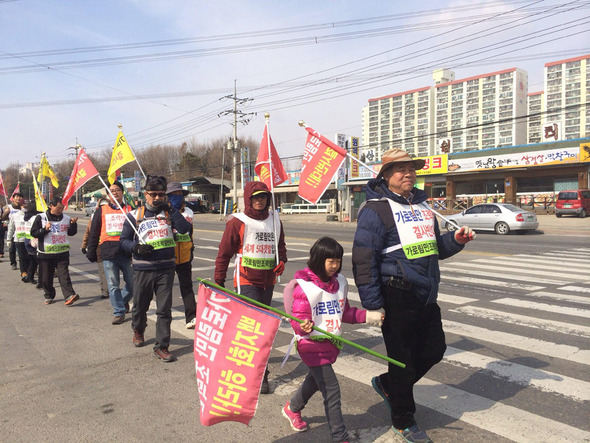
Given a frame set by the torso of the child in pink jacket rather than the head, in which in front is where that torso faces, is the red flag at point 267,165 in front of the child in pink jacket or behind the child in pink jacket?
behind

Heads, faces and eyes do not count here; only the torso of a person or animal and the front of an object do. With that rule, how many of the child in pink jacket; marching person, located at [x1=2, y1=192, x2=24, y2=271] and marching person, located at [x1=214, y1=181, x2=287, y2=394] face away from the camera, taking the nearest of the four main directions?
0

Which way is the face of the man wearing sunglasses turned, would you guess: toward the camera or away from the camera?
toward the camera

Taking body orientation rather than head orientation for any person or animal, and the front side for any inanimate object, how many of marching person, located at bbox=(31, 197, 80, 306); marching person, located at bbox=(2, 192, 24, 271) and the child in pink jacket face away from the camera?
0

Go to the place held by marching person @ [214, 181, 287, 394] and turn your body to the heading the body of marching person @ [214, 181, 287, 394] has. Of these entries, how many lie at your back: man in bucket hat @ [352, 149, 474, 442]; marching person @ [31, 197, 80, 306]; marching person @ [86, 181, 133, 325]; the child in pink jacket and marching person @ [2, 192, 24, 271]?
3

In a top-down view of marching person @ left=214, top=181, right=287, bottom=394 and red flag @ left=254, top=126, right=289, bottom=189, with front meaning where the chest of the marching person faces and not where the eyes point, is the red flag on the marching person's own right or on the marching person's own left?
on the marching person's own left

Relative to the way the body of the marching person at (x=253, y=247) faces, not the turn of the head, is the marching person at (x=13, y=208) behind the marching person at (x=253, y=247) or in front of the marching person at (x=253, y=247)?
behind

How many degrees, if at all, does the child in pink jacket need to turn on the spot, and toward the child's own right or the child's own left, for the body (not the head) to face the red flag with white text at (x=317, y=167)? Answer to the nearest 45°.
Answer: approximately 135° to the child's own left

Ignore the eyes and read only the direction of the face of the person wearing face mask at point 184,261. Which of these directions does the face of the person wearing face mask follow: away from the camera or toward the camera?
toward the camera

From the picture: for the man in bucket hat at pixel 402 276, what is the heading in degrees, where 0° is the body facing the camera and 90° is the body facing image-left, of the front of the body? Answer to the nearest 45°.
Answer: approximately 315°

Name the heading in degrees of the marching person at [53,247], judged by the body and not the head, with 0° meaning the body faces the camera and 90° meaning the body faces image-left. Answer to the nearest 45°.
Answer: approximately 315°

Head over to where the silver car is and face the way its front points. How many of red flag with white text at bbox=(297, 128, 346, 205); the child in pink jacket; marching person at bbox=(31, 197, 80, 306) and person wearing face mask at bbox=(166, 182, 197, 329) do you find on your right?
0

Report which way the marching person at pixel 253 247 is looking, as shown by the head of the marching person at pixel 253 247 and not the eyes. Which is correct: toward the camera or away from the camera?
toward the camera

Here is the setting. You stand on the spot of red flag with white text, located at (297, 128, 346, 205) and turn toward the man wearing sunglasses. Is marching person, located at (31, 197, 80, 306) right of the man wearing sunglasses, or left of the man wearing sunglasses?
right
